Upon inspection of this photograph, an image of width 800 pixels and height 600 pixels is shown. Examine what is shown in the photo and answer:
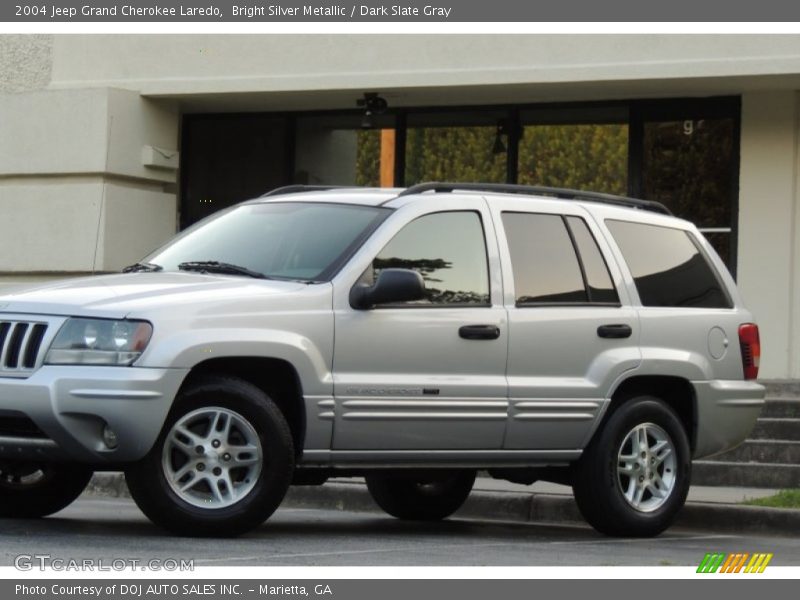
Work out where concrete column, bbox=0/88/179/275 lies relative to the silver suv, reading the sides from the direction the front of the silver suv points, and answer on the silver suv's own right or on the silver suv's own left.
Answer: on the silver suv's own right

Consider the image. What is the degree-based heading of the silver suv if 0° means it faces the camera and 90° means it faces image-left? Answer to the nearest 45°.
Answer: approximately 45°

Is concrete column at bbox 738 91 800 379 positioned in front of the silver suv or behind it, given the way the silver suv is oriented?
behind
